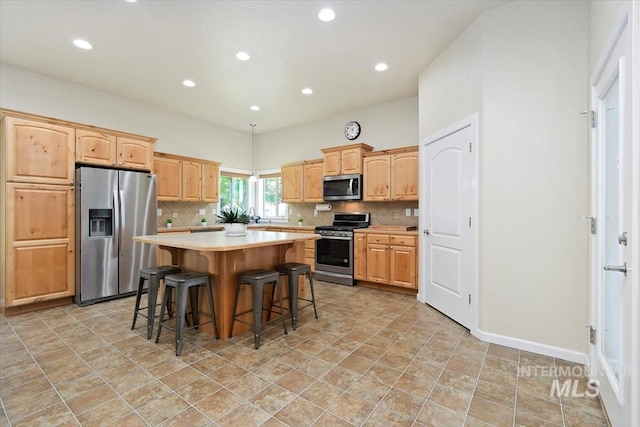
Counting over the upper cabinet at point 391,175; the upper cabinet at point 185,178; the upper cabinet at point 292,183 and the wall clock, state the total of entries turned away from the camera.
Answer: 0

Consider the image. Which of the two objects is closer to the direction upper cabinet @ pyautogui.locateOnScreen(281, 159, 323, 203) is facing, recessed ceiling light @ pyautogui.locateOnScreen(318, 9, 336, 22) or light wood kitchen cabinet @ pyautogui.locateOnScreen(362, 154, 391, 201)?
the recessed ceiling light

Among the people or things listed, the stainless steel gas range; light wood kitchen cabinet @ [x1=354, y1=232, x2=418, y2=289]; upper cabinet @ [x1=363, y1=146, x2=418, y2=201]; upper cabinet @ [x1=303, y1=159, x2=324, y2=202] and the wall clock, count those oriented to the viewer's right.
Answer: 0

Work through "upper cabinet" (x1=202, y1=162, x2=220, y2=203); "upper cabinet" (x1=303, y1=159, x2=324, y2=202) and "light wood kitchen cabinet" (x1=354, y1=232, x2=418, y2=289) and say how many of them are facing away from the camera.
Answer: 0

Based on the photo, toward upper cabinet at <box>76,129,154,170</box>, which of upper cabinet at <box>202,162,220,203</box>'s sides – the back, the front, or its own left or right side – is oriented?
right

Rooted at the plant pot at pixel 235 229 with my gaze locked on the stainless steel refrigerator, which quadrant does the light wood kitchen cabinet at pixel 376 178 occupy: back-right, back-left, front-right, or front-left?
back-right

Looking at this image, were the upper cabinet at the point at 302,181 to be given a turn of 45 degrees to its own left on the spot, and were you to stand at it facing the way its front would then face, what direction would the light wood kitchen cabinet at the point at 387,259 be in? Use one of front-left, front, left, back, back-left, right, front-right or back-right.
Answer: front-left

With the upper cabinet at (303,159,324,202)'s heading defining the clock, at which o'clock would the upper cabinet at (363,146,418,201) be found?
the upper cabinet at (363,146,418,201) is roughly at 9 o'clock from the upper cabinet at (303,159,324,202).

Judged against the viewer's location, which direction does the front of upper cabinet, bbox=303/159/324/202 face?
facing the viewer and to the left of the viewer

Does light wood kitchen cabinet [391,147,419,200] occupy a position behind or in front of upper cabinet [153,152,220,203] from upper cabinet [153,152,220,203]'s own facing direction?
in front

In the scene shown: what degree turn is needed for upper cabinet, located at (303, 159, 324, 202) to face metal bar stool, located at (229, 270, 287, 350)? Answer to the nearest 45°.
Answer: approximately 45° to its left

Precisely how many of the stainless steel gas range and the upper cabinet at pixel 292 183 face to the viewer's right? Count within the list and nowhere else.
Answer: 0

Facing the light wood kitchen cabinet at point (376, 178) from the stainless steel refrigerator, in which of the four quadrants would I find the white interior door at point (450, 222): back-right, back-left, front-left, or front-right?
front-right

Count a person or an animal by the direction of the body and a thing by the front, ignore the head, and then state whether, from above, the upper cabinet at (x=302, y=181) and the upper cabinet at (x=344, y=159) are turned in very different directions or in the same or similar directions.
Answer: same or similar directions

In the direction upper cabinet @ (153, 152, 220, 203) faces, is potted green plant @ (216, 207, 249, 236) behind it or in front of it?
in front

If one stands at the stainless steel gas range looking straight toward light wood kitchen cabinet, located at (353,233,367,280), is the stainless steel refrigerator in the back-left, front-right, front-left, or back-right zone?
back-right
